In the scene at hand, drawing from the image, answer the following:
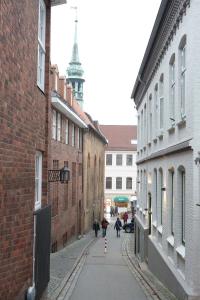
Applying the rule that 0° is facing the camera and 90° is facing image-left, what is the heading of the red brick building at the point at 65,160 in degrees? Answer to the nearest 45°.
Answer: approximately 270°

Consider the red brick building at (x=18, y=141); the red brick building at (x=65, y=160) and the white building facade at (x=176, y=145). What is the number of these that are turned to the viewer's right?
2

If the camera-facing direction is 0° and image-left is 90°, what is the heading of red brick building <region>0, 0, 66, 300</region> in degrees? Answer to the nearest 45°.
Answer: approximately 270°

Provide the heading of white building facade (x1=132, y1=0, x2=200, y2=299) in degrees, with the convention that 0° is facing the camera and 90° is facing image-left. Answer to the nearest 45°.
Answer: approximately 90°

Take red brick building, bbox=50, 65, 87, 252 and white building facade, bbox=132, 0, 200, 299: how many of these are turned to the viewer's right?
1

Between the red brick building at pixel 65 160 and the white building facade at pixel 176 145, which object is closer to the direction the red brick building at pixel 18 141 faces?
the white building facade

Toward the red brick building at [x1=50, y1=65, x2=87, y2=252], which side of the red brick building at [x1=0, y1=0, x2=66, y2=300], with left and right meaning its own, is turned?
left
